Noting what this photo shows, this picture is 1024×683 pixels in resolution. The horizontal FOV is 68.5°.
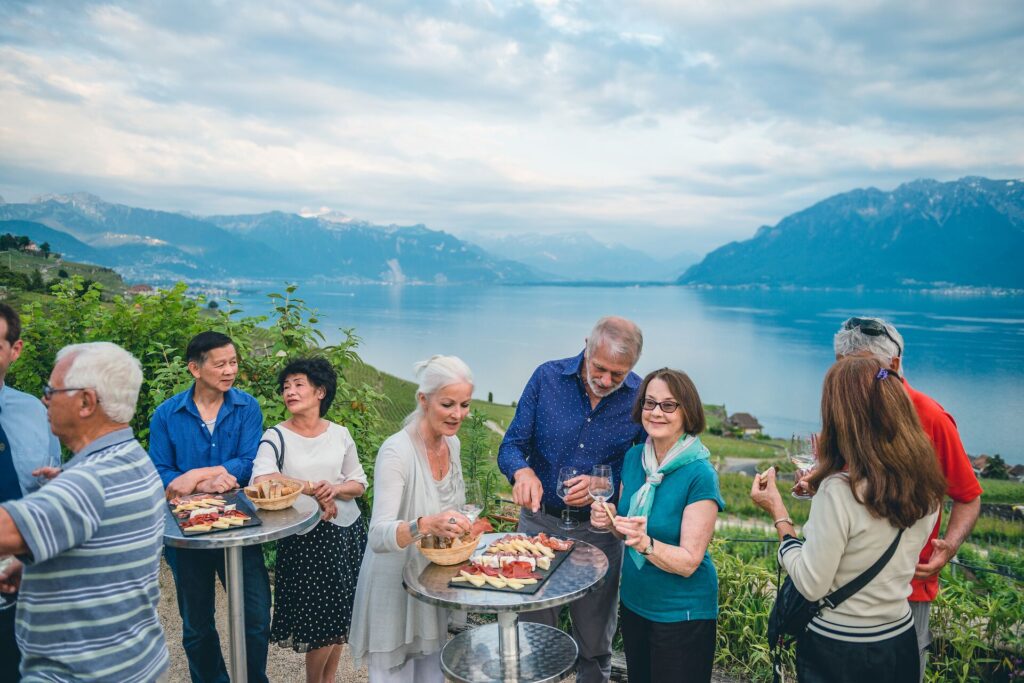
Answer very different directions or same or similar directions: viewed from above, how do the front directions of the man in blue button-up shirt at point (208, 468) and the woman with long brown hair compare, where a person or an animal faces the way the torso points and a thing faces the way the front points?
very different directions

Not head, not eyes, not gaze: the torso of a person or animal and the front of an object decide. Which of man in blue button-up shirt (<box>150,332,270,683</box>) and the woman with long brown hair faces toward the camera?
the man in blue button-up shirt

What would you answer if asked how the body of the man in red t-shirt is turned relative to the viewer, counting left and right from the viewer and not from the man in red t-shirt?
facing the viewer and to the left of the viewer

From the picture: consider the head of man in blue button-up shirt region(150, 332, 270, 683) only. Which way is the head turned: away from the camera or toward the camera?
toward the camera

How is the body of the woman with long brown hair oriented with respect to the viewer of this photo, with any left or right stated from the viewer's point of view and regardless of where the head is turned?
facing away from the viewer and to the left of the viewer

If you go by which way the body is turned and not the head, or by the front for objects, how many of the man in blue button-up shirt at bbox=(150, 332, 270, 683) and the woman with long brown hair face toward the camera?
1

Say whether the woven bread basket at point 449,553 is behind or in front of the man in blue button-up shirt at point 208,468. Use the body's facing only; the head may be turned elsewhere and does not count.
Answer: in front

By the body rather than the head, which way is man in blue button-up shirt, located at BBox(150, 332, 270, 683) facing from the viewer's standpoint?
toward the camera

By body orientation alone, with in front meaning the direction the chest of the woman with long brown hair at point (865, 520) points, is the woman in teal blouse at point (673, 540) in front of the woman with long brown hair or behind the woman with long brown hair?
in front

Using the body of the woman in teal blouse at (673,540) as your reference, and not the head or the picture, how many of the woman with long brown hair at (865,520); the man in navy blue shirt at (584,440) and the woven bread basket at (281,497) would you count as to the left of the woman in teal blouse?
1

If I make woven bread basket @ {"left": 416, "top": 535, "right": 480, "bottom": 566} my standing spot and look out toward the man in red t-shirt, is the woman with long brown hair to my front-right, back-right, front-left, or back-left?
front-right
